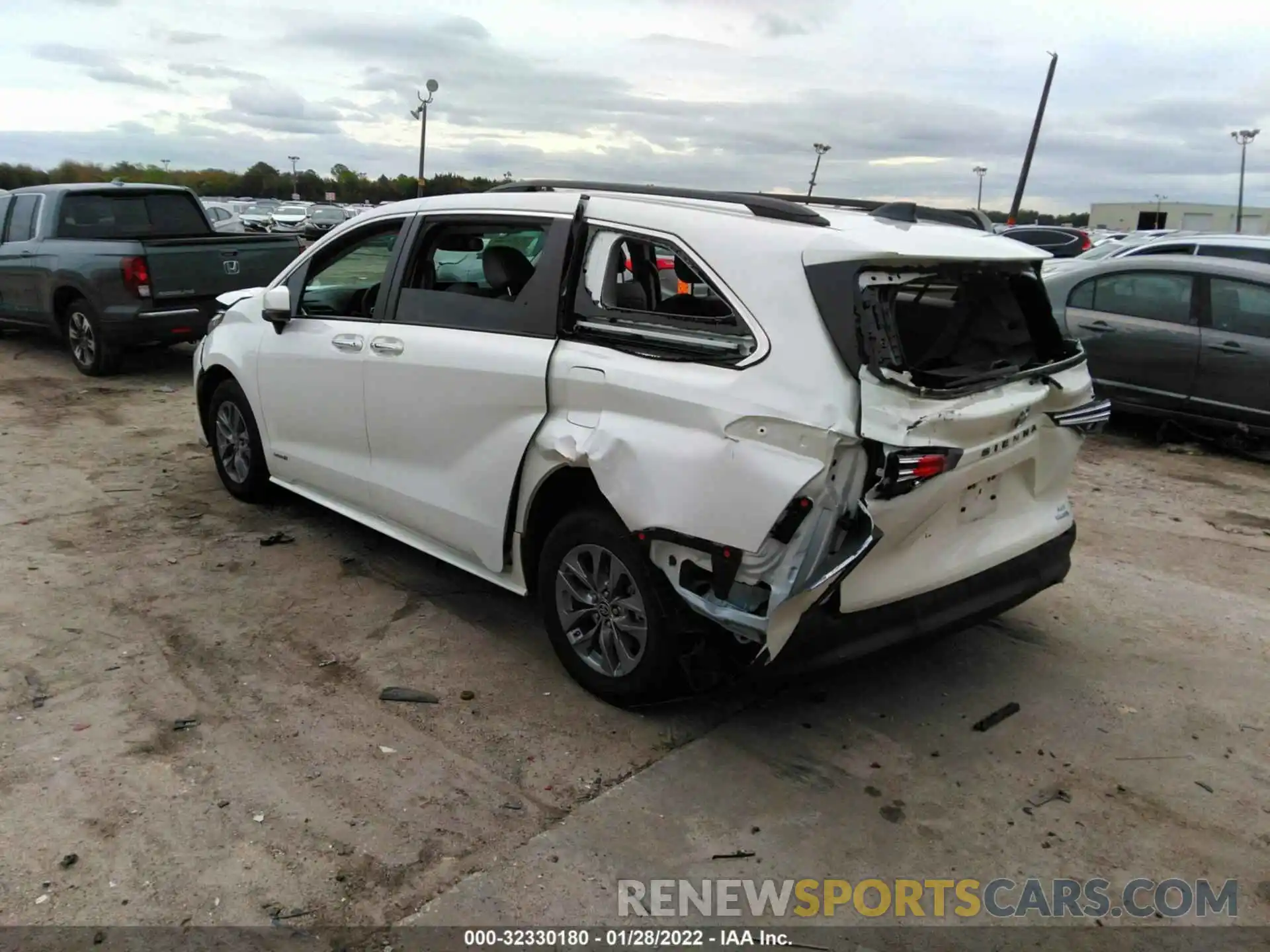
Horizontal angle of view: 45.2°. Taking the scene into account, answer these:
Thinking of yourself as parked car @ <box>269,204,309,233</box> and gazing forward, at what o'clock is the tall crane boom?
The tall crane boom is roughly at 10 o'clock from the parked car.

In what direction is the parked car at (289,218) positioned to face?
toward the camera

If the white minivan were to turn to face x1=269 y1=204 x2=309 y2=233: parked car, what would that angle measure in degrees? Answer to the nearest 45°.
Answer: approximately 45° to its right

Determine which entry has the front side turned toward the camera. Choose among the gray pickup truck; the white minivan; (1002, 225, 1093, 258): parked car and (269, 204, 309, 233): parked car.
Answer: (269, 204, 309, 233): parked car

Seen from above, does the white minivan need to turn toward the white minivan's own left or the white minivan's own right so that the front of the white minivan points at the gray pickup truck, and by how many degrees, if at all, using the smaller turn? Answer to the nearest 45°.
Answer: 0° — it already faces it

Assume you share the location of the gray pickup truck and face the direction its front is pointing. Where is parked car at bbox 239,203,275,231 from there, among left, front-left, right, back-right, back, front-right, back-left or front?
front-right

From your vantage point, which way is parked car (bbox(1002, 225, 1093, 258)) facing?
to the viewer's left

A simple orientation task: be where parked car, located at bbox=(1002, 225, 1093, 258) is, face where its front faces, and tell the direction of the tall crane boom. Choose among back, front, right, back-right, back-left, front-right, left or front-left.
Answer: right

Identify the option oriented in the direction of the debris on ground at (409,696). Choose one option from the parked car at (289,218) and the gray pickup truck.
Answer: the parked car

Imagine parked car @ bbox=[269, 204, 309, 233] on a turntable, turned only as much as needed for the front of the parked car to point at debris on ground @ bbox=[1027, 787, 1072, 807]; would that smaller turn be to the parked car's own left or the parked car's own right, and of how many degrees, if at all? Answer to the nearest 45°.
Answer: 0° — it already faces it

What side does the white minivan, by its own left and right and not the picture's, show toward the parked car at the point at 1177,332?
right
